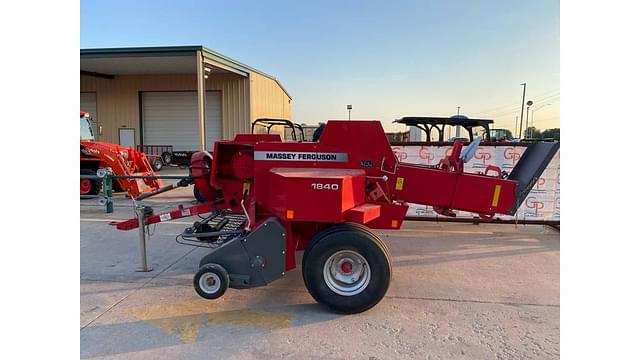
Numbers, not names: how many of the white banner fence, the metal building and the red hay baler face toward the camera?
2

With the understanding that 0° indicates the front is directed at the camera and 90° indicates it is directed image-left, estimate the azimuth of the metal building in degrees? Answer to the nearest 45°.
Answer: approximately 0°

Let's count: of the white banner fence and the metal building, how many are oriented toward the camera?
2

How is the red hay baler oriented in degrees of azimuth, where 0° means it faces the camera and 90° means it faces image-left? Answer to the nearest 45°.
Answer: approximately 90°

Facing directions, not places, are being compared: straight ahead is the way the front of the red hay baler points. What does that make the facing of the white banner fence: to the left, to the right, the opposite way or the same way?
to the left

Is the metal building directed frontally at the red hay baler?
yes

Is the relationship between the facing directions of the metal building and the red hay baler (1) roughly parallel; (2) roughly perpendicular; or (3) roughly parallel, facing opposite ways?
roughly perpendicular

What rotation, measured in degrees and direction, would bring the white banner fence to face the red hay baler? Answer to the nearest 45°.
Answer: approximately 45° to its right

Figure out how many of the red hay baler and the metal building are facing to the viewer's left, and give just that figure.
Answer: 1

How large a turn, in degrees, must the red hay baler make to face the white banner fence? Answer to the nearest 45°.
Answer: approximately 135° to its right

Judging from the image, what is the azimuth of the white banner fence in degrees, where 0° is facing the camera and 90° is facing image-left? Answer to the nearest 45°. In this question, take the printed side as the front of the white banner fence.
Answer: approximately 0°

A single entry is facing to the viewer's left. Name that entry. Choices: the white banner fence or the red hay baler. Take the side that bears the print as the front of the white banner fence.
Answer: the red hay baler

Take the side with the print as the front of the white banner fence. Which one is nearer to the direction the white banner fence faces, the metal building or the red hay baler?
the red hay baler
